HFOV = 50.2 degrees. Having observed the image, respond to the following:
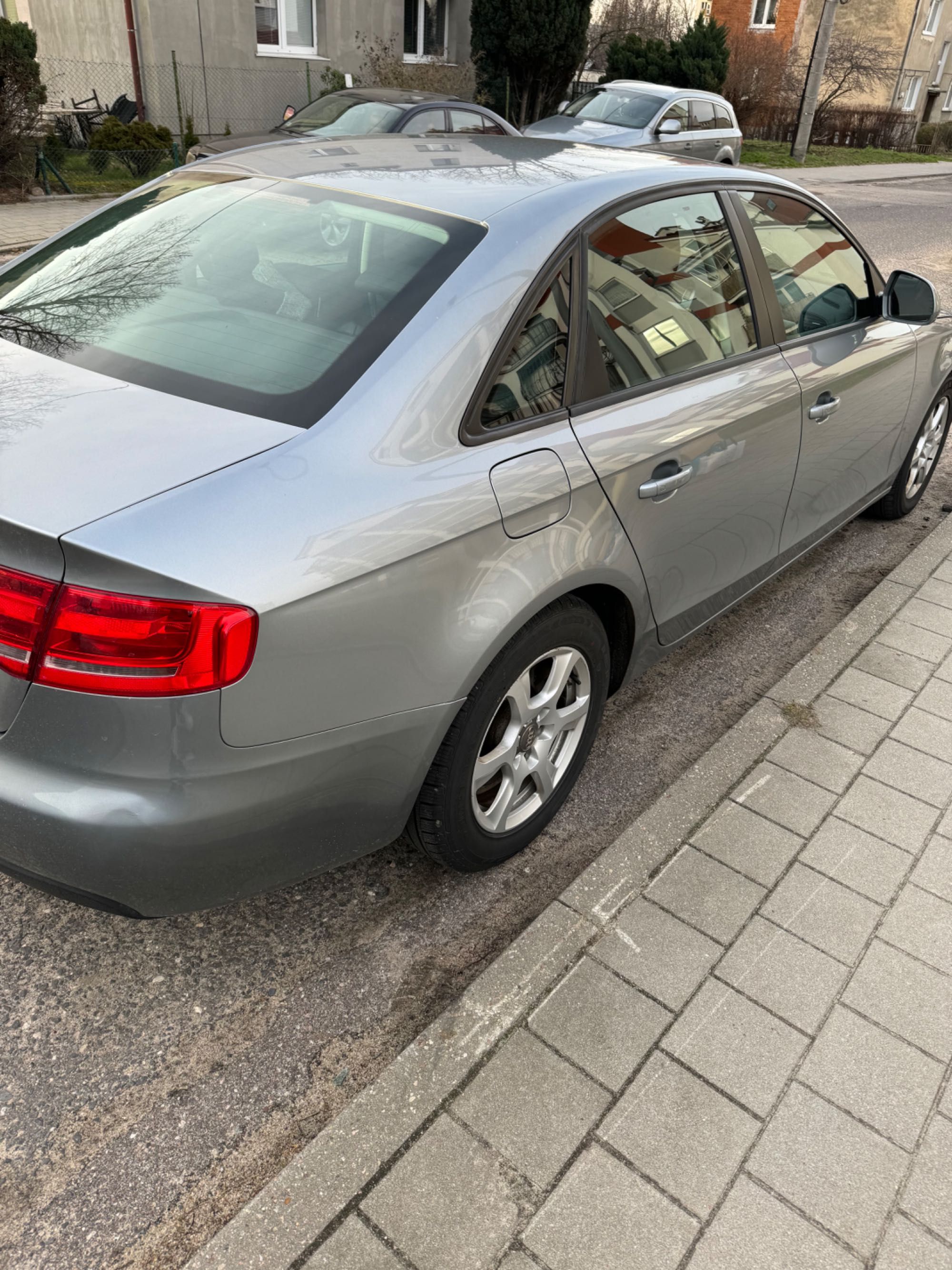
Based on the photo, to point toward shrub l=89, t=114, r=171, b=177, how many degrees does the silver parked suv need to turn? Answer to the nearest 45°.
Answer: approximately 45° to its right

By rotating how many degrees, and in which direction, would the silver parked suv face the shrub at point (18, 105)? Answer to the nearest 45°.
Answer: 0° — it already faces it

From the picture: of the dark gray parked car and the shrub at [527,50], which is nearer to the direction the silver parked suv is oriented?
the dark gray parked car

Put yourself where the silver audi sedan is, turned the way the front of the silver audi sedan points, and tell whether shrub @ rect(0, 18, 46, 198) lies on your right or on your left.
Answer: on your left

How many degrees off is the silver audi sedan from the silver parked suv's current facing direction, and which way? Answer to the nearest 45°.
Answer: approximately 45° to its left

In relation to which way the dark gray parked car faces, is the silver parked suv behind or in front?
behind

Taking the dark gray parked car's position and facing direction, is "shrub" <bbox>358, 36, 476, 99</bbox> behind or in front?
behind

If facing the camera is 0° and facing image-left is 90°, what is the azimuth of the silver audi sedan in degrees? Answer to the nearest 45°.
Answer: approximately 225°

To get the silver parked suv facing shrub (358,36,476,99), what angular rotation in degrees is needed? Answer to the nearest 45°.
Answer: approximately 90° to its right

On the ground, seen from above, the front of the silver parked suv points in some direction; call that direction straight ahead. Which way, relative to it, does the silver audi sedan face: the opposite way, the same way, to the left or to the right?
the opposite way

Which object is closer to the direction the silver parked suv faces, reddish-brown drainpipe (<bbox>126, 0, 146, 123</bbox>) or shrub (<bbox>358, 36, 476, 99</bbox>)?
the reddish-brown drainpipe

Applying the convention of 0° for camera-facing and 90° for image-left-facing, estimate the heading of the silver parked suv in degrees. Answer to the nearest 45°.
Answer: approximately 45°
